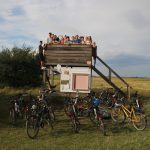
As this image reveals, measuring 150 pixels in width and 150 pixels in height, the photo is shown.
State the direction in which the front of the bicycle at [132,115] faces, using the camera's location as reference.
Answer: facing away from the viewer and to the left of the viewer

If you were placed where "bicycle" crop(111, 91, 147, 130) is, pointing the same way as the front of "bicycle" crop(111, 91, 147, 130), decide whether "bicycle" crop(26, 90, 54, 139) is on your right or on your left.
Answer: on your left

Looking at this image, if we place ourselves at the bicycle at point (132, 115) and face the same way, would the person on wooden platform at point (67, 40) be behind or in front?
in front

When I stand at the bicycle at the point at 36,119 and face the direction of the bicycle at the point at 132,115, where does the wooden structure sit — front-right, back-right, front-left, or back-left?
front-left

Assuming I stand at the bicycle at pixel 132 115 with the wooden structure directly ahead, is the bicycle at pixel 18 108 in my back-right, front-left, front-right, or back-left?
front-left

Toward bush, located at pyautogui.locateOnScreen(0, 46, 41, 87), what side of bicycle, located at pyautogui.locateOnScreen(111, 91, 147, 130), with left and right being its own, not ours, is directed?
front

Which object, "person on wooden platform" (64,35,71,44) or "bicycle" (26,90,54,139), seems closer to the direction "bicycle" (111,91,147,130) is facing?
the person on wooden platform

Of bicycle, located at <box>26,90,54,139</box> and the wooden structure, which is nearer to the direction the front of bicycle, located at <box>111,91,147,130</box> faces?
the wooden structure
